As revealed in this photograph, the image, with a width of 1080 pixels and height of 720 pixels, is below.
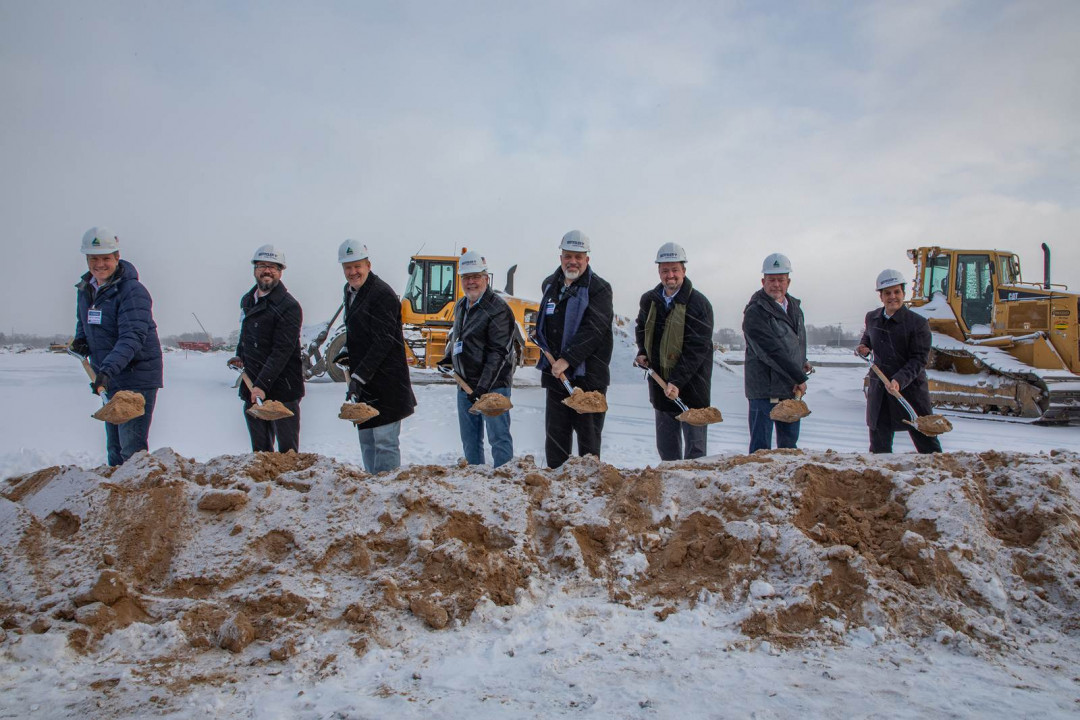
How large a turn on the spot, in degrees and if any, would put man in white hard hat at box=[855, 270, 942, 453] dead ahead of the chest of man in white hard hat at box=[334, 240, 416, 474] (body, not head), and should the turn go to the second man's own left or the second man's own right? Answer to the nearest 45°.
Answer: approximately 135° to the second man's own left

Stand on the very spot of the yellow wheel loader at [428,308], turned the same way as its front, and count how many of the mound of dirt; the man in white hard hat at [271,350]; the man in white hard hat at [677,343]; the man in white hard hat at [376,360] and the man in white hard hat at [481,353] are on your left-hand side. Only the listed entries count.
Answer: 5

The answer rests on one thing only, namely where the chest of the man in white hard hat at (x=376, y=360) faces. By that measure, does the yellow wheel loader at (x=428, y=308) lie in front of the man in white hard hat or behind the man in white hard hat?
behind

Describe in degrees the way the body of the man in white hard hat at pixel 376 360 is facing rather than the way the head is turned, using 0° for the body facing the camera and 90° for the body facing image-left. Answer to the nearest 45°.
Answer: approximately 45°

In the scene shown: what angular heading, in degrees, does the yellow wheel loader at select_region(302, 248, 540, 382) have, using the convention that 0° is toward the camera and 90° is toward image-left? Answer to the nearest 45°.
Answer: approximately 90°

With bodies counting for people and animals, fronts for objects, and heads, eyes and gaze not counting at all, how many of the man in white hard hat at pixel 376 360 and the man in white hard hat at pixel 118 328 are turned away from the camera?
0

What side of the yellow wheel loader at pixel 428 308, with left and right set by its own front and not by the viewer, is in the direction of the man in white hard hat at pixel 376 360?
left

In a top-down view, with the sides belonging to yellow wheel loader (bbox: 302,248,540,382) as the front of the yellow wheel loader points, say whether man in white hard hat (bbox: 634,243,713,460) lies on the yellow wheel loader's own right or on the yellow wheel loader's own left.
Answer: on the yellow wheel loader's own left
